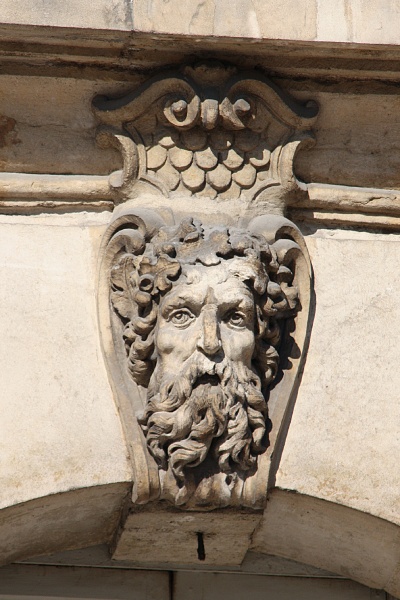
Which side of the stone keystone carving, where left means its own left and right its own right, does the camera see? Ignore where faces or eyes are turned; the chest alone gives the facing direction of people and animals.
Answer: front
